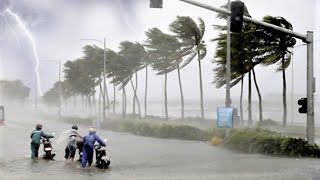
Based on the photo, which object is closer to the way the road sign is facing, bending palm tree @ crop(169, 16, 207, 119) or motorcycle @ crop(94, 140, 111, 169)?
the motorcycle

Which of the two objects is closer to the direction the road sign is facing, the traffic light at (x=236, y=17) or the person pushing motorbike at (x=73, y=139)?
the traffic light

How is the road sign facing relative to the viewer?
toward the camera

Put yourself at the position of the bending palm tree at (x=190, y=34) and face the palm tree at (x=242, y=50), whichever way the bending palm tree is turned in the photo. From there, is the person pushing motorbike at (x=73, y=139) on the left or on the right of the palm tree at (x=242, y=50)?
right

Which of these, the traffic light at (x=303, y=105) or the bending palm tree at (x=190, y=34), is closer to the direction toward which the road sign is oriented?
the traffic light
